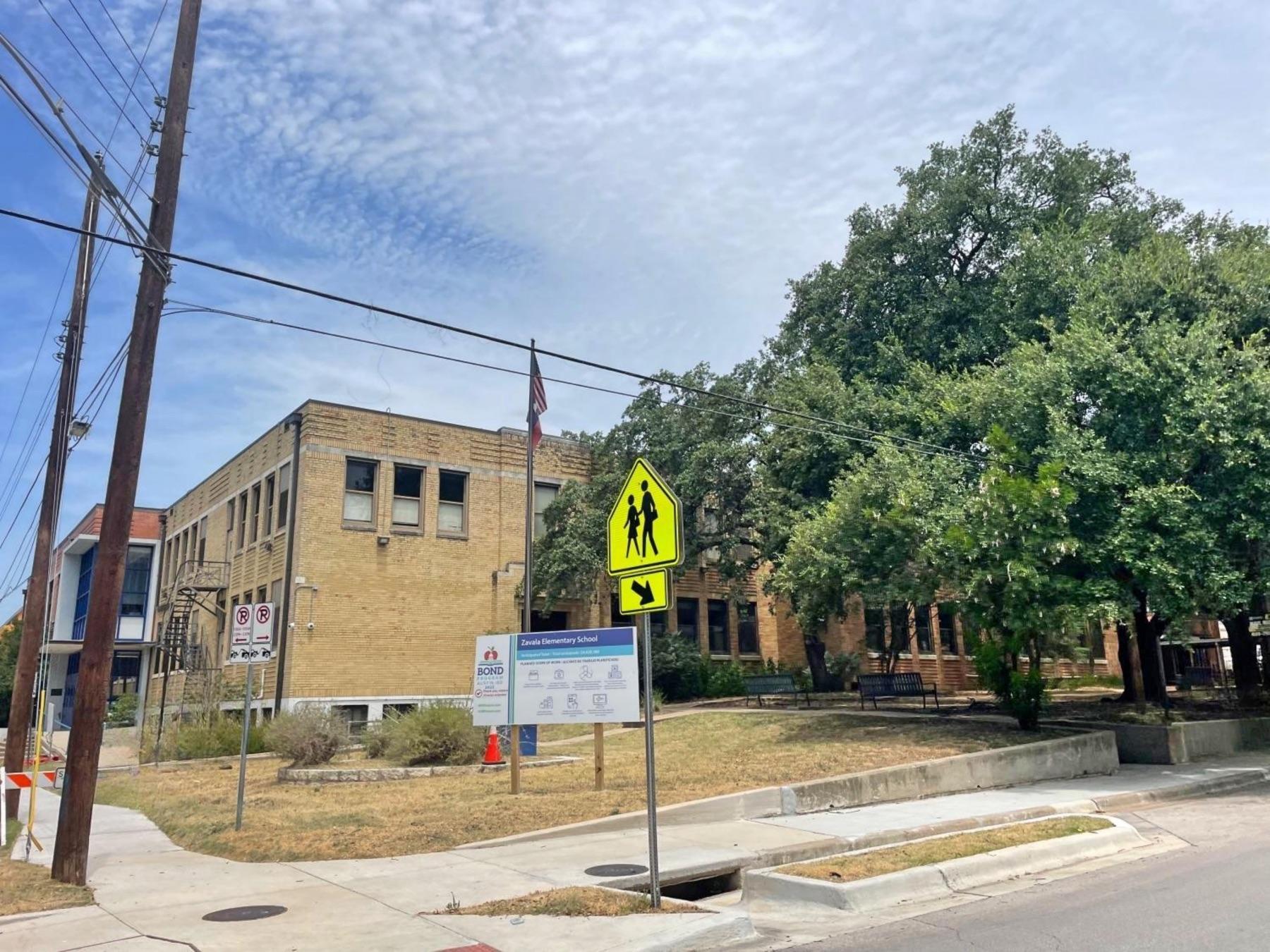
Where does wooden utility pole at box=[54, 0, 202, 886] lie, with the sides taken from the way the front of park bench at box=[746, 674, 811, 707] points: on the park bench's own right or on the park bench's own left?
on the park bench's own right

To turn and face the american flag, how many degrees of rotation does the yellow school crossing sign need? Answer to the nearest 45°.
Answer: approximately 135° to its right

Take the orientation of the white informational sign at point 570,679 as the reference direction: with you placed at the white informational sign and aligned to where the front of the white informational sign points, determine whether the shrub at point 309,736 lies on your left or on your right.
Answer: on your right

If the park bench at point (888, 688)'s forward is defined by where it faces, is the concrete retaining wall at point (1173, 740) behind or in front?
in front

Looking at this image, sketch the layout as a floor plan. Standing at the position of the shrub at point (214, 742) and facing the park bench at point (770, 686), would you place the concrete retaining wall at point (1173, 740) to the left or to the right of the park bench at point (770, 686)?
right

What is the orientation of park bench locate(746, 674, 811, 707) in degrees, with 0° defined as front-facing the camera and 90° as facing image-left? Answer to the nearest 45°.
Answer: approximately 315°

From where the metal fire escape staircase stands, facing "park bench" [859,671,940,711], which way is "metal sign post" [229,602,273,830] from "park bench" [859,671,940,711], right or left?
right

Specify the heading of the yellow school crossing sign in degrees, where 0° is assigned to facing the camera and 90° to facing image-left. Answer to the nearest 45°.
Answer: approximately 45°

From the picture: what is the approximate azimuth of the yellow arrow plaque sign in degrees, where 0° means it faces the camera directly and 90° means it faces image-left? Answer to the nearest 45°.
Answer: approximately 45°
